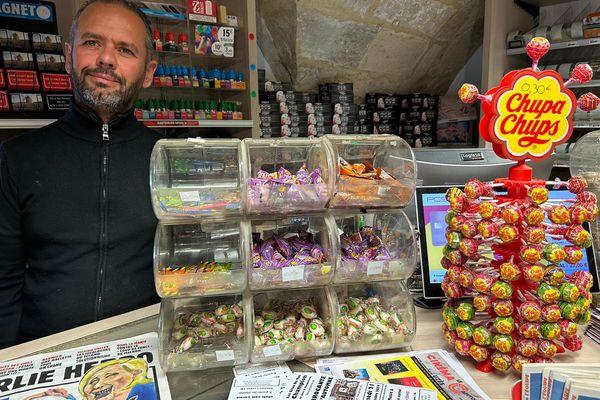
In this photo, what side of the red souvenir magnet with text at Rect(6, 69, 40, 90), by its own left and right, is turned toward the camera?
front

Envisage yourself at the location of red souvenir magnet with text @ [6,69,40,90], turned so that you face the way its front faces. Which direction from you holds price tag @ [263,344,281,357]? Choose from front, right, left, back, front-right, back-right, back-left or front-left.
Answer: front

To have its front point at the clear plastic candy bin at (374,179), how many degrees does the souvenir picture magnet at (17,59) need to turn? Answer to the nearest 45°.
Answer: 0° — it already faces it

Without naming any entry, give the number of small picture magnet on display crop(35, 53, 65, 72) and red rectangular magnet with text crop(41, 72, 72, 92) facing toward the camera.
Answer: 2

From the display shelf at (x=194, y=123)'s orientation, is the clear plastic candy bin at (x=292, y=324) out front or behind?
out front

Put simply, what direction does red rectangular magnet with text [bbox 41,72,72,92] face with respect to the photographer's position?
facing the viewer

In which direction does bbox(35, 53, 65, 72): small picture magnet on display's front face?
toward the camera

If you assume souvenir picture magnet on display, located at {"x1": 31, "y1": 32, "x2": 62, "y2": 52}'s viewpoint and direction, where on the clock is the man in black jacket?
The man in black jacket is roughly at 12 o'clock from the souvenir picture magnet on display.

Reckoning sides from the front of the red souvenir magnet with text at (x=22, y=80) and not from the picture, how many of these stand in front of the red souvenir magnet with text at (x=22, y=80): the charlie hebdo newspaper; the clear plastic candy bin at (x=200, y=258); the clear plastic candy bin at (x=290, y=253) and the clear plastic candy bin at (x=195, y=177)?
4

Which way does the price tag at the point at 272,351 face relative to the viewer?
toward the camera
